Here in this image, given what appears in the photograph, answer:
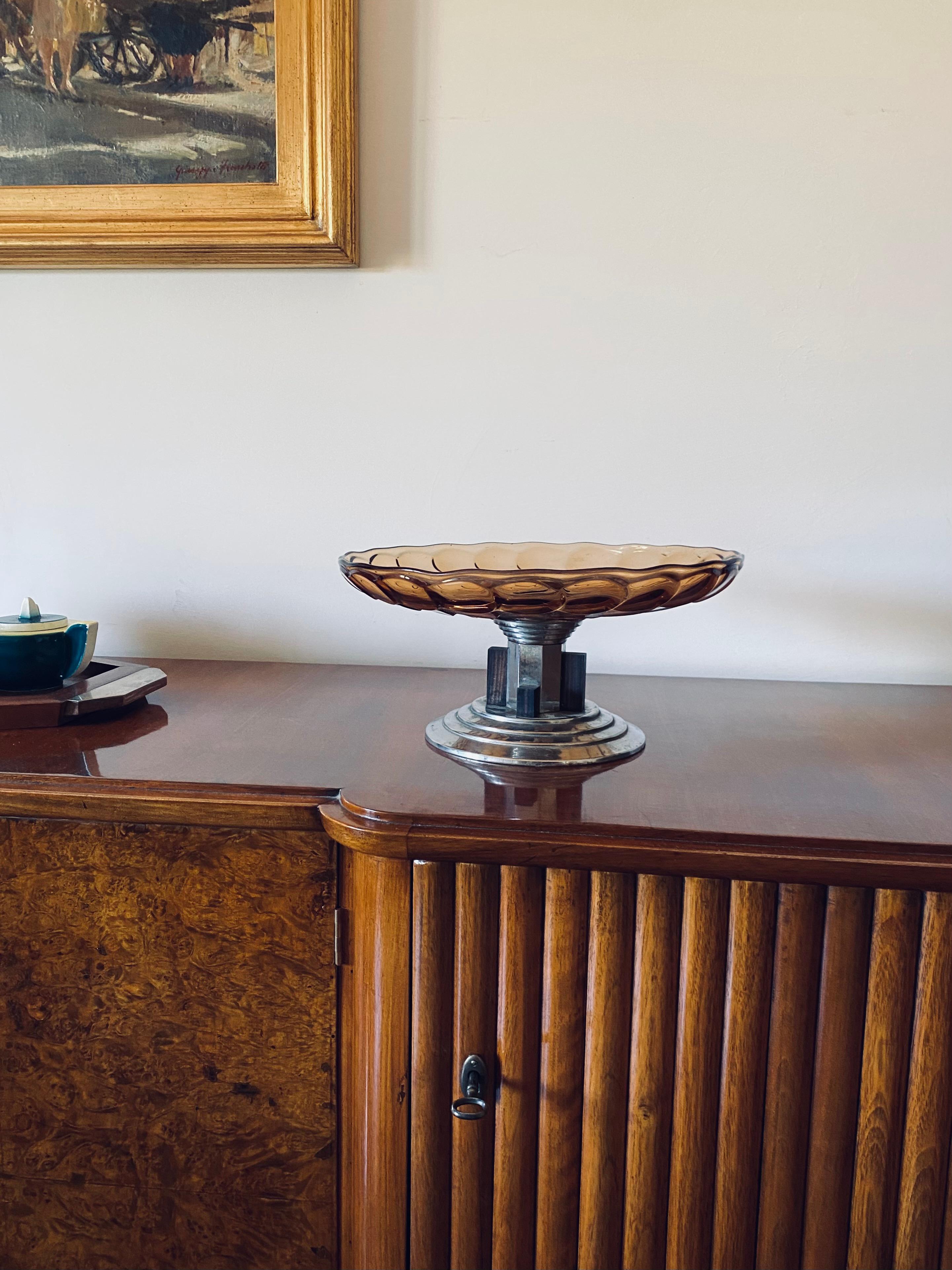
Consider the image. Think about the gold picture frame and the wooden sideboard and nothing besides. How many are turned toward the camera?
2

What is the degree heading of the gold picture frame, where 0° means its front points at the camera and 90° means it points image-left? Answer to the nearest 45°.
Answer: approximately 0°

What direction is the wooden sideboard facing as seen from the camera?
toward the camera
